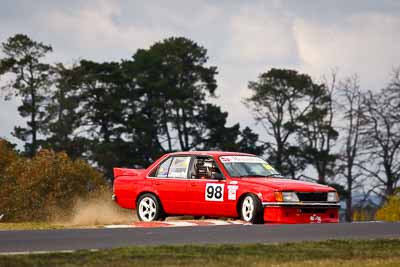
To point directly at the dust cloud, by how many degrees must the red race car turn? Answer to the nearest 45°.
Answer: approximately 180°

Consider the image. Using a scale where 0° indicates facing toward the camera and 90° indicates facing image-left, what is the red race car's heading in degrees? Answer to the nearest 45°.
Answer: approximately 315°
